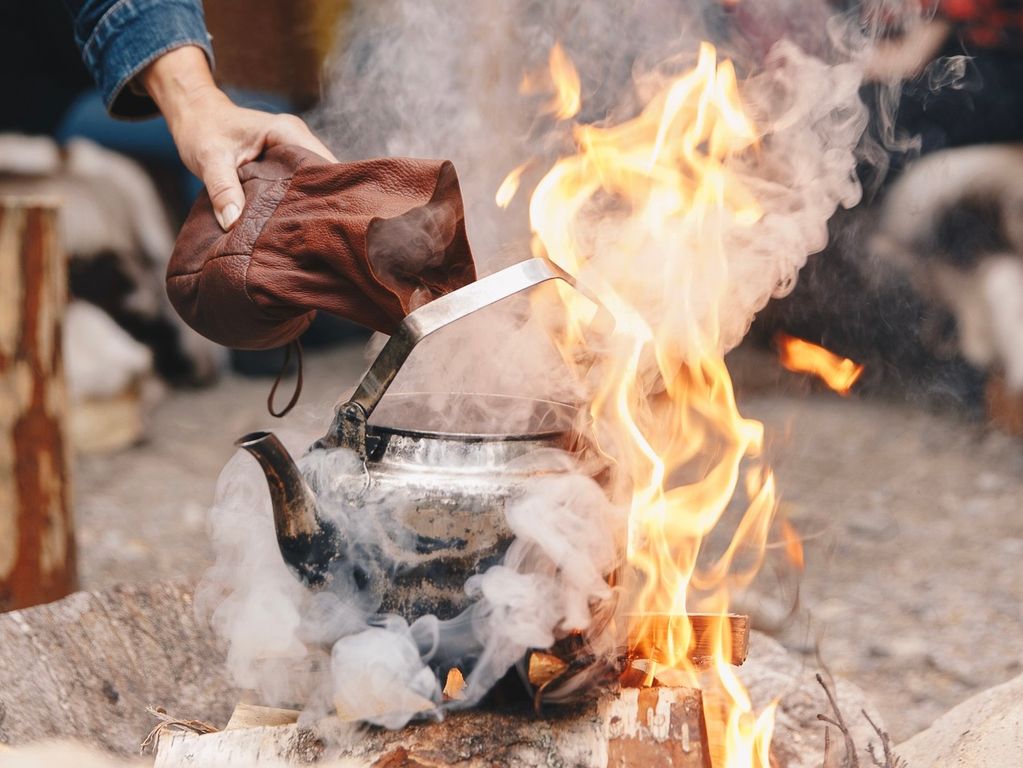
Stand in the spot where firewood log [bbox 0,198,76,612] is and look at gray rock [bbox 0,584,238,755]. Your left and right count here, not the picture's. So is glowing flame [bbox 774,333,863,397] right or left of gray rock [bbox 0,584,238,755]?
left

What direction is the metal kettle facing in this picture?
to the viewer's left

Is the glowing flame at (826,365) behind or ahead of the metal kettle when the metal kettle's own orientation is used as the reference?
behind

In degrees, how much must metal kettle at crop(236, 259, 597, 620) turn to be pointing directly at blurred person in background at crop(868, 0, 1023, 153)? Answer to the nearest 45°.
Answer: approximately 135° to its right
